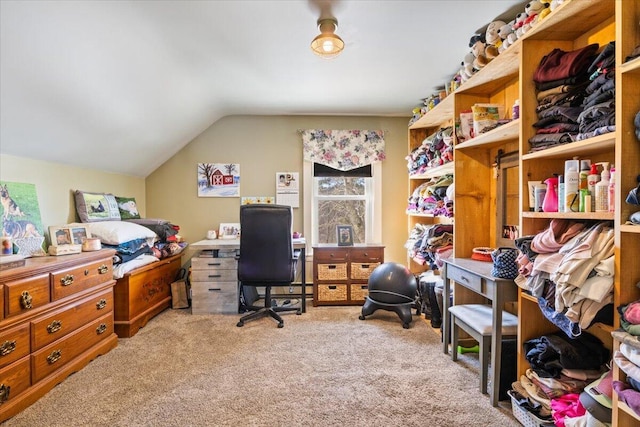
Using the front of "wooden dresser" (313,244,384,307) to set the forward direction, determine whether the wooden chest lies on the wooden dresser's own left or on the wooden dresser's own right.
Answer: on the wooden dresser's own right

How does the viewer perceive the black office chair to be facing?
facing away from the viewer

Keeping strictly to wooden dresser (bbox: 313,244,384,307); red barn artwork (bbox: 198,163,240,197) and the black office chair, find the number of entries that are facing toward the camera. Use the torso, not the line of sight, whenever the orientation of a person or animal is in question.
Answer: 2

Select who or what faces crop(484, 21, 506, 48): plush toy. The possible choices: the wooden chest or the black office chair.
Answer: the wooden chest

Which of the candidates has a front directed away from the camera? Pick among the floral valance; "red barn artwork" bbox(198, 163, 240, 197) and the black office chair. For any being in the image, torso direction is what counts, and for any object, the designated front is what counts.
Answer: the black office chair

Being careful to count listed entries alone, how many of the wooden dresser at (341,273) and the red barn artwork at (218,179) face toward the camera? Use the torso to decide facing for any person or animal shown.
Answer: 2

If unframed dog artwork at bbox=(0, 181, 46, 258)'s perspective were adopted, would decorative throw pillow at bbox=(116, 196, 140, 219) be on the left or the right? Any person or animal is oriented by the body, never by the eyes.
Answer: on its left

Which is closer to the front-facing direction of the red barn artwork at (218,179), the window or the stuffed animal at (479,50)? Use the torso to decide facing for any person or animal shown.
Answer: the stuffed animal

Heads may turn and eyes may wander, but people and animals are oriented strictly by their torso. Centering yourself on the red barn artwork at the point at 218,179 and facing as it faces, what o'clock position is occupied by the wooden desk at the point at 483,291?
The wooden desk is roughly at 11 o'clock from the red barn artwork.

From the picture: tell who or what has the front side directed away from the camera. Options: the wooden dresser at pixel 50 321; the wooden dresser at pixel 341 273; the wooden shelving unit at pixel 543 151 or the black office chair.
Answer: the black office chair

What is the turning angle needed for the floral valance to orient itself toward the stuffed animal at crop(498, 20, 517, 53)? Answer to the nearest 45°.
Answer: approximately 45° to its left

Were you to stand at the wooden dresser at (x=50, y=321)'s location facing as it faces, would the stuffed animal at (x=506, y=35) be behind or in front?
in front

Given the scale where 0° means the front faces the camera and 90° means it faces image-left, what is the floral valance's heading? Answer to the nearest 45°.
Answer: approximately 0°
